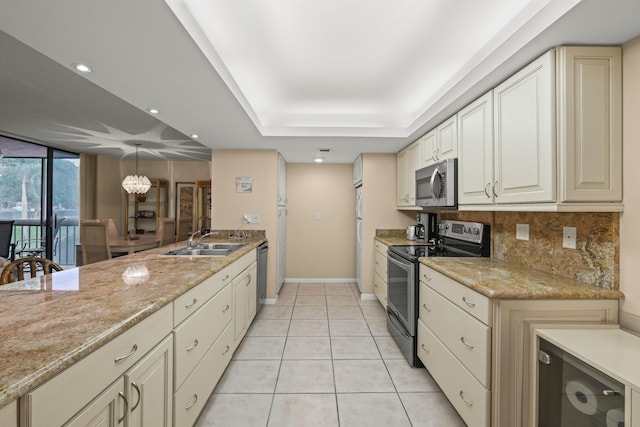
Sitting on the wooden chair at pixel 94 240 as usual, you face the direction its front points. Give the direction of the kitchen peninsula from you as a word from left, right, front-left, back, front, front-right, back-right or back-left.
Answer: back-right

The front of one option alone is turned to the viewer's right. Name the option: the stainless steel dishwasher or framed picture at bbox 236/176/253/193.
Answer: the stainless steel dishwasher

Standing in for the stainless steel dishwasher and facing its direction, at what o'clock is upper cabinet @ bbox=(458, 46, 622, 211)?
The upper cabinet is roughly at 2 o'clock from the stainless steel dishwasher.

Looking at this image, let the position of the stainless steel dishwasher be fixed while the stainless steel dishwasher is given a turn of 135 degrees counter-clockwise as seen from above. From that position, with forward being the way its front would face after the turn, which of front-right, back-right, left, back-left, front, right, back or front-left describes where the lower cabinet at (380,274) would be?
back-right

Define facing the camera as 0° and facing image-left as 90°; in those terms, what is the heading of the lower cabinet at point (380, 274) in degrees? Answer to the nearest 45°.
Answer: approximately 90°

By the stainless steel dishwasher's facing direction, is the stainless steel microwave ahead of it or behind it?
ahead

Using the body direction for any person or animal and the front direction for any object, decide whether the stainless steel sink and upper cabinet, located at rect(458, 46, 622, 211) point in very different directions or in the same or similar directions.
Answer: very different directions

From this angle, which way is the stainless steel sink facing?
to the viewer's right

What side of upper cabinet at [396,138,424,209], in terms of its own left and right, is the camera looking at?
left

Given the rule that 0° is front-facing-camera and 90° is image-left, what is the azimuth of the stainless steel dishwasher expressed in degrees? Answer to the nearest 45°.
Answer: approximately 270°

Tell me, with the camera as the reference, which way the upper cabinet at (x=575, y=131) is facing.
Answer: facing the viewer and to the left of the viewer

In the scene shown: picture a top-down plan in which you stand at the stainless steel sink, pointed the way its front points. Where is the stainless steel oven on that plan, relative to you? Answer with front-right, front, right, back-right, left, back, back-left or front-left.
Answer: front-right

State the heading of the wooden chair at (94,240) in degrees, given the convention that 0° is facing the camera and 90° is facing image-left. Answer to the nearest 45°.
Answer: approximately 225°

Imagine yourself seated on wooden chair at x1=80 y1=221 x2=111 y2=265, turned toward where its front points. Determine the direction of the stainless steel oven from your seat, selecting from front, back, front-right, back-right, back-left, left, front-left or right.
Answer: right

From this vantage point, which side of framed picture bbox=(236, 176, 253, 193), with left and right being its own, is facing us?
front

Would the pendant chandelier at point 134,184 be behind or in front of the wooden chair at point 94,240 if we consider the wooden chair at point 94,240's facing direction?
in front

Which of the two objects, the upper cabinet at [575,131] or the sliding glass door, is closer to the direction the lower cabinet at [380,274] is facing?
the sliding glass door
